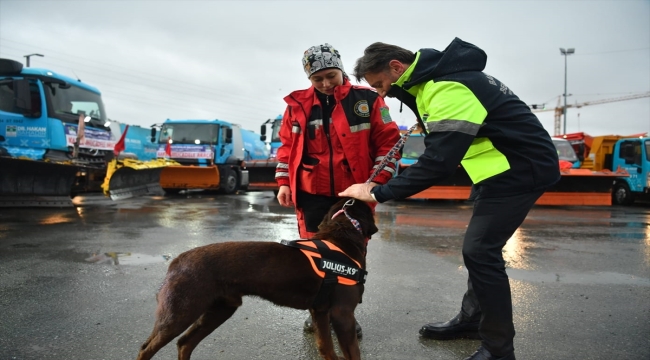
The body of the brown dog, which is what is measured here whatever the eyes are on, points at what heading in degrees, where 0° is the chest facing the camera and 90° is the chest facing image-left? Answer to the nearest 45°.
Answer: approximately 270°

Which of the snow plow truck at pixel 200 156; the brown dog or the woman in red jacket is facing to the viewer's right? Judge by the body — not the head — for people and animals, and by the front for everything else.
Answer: the brown dog

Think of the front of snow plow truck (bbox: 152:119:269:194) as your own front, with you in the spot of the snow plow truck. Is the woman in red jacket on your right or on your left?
on your left

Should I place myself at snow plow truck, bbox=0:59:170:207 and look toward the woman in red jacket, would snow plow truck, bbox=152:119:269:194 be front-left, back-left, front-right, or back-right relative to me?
back-left

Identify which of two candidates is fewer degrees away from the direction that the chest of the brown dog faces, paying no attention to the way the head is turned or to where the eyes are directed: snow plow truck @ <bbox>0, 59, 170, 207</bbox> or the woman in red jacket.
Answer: the woman in red jacket

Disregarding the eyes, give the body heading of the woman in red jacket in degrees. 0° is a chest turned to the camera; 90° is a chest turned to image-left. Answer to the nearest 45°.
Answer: approximately 0°

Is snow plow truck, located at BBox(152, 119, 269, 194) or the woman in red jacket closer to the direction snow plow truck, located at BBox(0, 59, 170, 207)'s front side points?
the woman in red jacket

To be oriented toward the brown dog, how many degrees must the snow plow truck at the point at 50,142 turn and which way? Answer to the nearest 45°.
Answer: approximately 45° to its right

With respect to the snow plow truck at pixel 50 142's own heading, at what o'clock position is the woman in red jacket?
The woman in red jacket is roughly at 1 o'clock from the snow plow truck.

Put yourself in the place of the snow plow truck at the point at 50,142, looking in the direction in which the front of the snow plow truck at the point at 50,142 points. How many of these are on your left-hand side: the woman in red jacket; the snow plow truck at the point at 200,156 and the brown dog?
1

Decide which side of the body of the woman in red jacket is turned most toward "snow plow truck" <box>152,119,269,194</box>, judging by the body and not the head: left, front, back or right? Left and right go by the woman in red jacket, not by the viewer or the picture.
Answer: back
